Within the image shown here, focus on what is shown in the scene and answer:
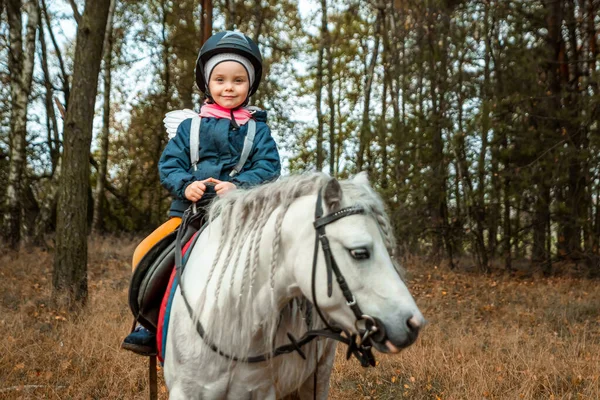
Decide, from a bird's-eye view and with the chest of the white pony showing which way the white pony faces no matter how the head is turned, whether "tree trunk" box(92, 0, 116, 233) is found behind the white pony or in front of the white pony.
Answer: behind

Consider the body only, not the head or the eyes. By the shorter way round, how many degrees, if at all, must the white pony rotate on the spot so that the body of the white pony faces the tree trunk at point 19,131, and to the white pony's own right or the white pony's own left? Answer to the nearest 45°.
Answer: approximately 180°

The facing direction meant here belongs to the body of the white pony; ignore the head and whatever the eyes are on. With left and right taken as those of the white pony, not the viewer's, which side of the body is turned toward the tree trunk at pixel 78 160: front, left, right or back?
back

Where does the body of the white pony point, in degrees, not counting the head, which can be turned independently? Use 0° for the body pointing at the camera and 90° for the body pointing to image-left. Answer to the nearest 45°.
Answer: approximately 315°
